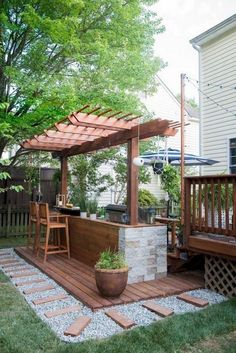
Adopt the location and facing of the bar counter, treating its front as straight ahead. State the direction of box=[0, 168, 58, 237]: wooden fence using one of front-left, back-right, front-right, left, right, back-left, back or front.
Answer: right

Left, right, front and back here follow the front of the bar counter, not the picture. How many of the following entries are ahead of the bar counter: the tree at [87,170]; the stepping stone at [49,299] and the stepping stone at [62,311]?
2

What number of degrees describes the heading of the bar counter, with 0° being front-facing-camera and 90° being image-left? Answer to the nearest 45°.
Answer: approximately 45°

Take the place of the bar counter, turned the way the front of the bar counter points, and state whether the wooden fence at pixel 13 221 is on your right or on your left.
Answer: on your right

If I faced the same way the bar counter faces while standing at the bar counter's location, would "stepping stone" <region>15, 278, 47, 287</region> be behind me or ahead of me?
ahead

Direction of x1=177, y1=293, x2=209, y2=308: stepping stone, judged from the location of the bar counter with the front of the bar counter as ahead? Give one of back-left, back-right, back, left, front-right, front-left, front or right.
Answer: left

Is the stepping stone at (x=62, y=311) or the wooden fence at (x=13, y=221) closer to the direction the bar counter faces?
the stepping stone

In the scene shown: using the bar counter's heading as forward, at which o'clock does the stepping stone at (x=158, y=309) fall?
The stepping stone is roughly at 10 o'clock from the bar counter.
